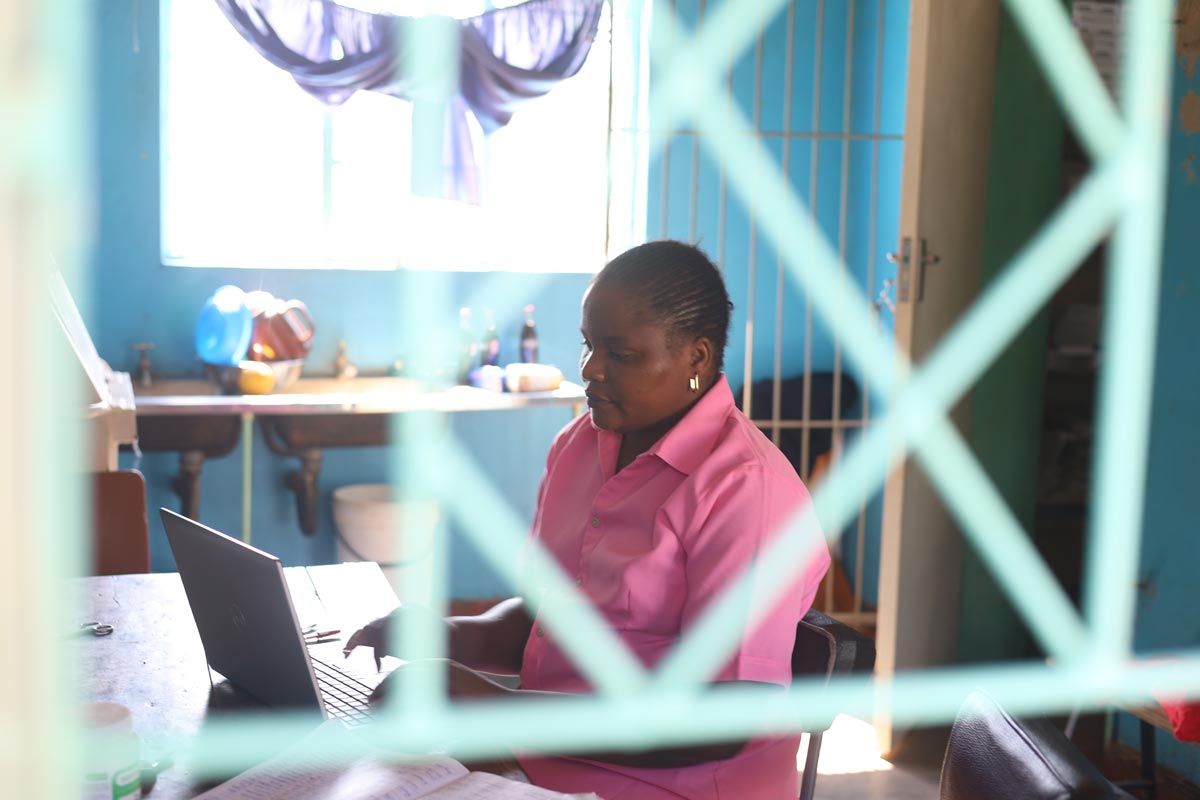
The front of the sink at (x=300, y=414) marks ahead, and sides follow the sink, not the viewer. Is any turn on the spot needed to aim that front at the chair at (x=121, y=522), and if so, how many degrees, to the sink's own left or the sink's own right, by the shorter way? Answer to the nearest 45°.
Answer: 0° — it already faces it

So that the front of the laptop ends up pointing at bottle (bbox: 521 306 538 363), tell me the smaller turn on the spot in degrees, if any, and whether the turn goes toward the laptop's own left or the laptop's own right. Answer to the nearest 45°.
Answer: approximately 45° to the laptop's own left

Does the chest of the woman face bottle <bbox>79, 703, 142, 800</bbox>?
yes

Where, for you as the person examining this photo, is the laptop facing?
facing away from the viewer and to the right of the viewer

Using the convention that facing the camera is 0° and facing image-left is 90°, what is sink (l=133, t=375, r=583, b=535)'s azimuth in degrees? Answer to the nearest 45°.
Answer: approximately 0°

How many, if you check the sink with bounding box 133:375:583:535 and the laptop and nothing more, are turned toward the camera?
1

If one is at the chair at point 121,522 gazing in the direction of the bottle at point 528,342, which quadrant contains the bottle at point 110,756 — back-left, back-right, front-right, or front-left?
back-right
